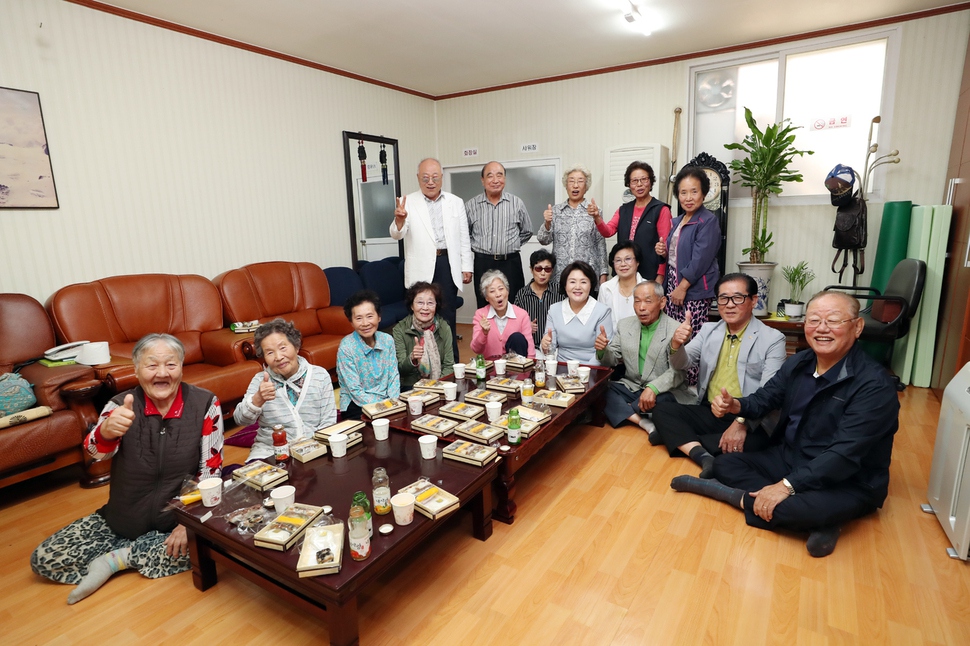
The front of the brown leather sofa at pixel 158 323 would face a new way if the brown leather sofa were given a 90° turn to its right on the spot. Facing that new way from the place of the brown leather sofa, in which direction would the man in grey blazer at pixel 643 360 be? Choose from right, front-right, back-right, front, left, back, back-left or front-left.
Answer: left

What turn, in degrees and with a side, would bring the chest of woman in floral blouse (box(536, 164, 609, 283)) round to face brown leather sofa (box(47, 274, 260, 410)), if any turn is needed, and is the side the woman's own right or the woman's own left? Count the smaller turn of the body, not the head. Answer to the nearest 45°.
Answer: approximately 90° to the woman's own right

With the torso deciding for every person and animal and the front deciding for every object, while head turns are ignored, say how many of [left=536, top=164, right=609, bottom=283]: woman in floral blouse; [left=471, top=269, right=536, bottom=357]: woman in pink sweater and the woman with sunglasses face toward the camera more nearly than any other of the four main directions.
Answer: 3

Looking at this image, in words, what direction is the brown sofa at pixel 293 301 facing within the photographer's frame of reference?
facing the viewer and to the right of the viewer

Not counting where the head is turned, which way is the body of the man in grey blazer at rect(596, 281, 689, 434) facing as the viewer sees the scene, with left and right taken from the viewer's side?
facing the viewer and to the left of the viewer

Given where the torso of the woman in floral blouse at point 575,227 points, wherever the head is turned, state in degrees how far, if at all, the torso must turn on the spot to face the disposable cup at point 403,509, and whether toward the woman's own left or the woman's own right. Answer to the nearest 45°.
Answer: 0° — they already face it

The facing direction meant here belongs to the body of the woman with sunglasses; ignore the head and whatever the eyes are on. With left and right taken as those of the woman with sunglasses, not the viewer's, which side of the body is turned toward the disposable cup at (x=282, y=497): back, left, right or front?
front

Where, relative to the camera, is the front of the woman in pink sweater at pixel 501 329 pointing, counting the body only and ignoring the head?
toward the camera

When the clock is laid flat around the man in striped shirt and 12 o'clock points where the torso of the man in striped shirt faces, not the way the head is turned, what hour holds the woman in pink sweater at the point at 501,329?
The woman in pink sweater is roughly at 12 o'clock from the man in striped shirt.

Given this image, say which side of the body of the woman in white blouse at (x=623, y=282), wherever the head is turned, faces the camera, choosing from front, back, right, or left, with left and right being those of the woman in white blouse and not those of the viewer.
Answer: front

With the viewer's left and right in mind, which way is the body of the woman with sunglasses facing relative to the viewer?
facing the viewer
